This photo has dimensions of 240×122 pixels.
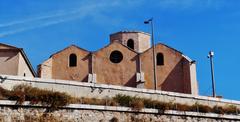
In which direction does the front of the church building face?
toward the camera

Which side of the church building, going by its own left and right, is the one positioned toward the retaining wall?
front
